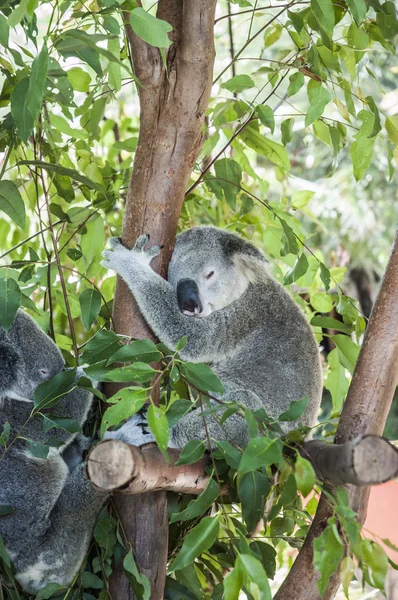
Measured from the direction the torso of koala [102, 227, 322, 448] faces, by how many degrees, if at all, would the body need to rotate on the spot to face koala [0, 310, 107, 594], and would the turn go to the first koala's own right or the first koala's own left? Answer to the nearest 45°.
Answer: approximately 45° to the first koala's own left

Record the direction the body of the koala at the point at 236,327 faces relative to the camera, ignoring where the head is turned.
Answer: to the viewer's left
